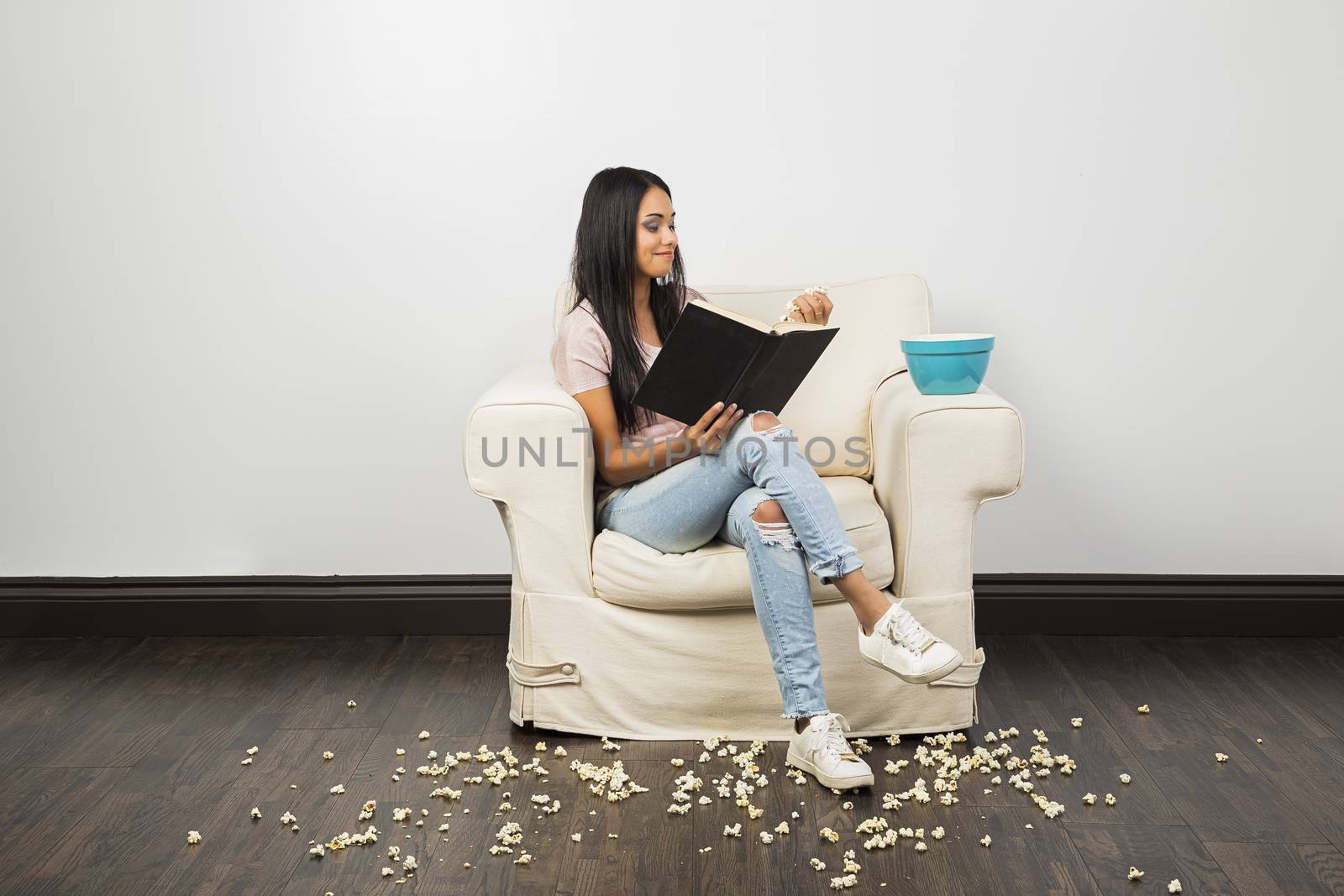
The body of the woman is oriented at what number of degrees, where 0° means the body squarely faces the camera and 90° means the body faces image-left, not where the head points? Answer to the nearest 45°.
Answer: approximately 315°

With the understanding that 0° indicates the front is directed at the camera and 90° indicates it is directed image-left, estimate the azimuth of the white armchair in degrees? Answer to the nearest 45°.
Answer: approximately 0°

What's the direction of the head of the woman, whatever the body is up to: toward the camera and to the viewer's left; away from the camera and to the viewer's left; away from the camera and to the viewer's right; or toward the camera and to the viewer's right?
toward the camera and to the viewer's right
